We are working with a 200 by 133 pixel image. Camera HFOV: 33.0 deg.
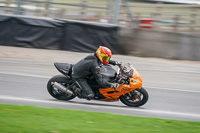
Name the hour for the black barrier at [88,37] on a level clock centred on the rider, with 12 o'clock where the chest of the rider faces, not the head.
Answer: The black barrier is roughly at 9 o'clock from the rider.

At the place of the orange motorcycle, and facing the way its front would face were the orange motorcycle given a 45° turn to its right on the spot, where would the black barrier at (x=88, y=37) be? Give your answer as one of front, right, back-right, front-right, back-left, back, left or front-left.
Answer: back-left

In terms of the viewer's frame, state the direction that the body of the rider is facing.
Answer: to the viewer's right

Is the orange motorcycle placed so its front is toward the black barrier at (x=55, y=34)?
no

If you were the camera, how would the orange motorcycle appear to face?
facing to the right of the viewer
